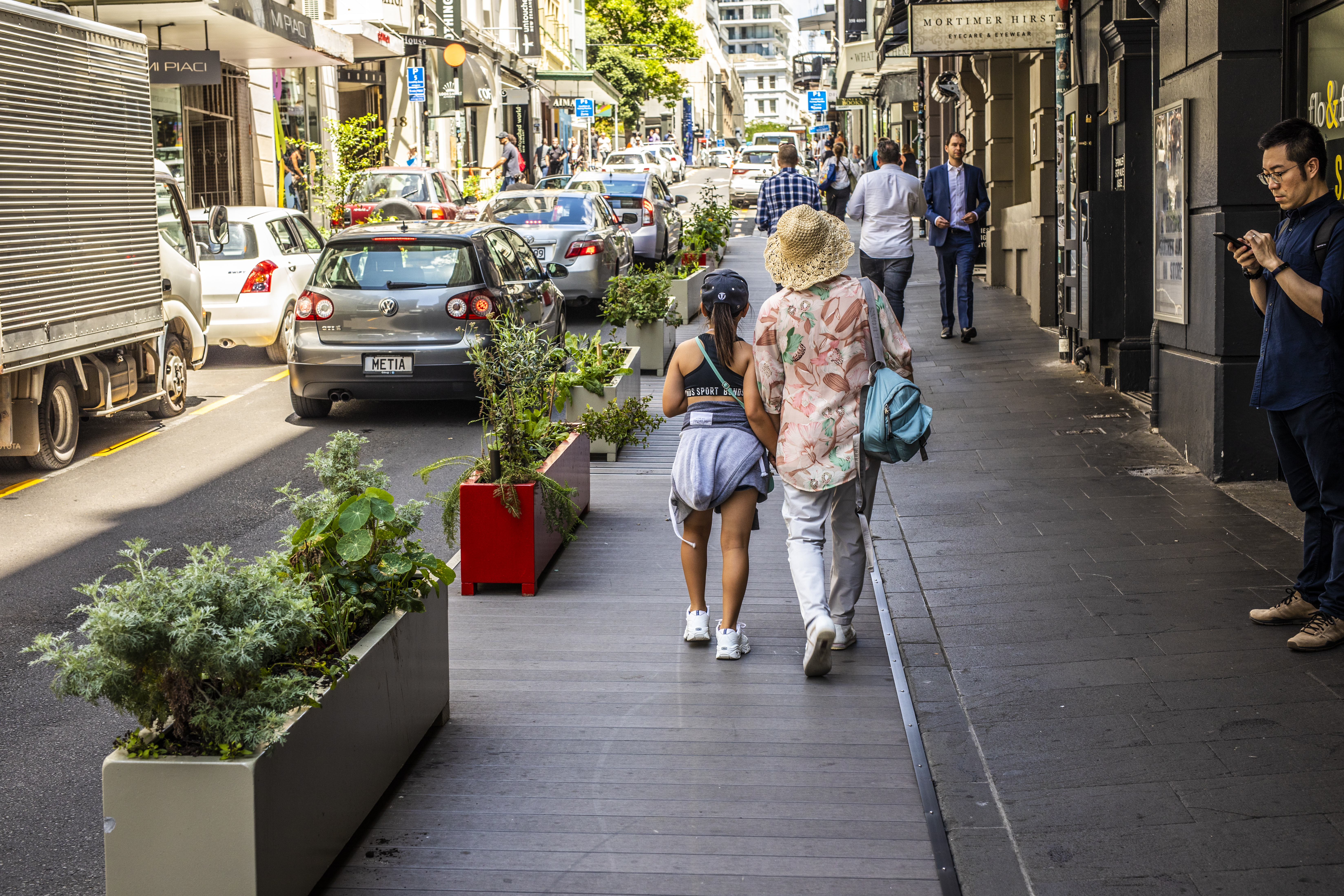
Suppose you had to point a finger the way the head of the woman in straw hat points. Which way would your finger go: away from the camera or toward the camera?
away from the camera

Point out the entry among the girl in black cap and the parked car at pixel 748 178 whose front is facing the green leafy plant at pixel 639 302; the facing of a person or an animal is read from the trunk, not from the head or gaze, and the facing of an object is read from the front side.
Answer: the girl in black cap

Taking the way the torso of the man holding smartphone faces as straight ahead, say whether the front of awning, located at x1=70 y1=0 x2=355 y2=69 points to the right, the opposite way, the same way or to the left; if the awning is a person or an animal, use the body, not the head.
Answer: the opposite way

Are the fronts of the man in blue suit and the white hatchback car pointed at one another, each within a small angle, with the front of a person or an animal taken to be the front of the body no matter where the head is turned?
no

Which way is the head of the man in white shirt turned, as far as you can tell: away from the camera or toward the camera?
away from the camera

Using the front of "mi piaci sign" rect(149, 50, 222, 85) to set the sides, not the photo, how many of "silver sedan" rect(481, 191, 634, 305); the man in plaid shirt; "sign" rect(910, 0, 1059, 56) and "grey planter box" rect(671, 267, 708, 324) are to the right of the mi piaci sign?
0

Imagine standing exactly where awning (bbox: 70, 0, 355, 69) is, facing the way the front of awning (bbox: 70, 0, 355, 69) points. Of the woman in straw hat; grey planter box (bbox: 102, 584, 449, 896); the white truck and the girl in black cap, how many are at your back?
0

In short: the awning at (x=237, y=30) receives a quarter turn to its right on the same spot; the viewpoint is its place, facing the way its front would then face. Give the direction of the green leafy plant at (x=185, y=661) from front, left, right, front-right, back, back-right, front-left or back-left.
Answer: front-left

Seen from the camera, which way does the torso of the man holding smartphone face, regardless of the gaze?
to the viewer's left

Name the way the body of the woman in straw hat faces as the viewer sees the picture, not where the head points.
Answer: away from the camera

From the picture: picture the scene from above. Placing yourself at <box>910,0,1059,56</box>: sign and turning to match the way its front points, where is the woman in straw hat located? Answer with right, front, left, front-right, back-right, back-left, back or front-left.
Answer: front

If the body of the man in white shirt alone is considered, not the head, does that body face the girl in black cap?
no

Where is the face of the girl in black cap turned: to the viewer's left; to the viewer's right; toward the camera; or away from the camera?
away from the camera

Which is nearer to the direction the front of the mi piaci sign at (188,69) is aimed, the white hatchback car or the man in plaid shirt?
the white hatchback car

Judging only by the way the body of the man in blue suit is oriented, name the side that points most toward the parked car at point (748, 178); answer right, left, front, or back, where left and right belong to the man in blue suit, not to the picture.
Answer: back

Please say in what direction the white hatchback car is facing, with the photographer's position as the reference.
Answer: facing away from the viewer and to the right of the viewer

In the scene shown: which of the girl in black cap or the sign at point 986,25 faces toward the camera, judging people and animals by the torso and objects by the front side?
the sign
